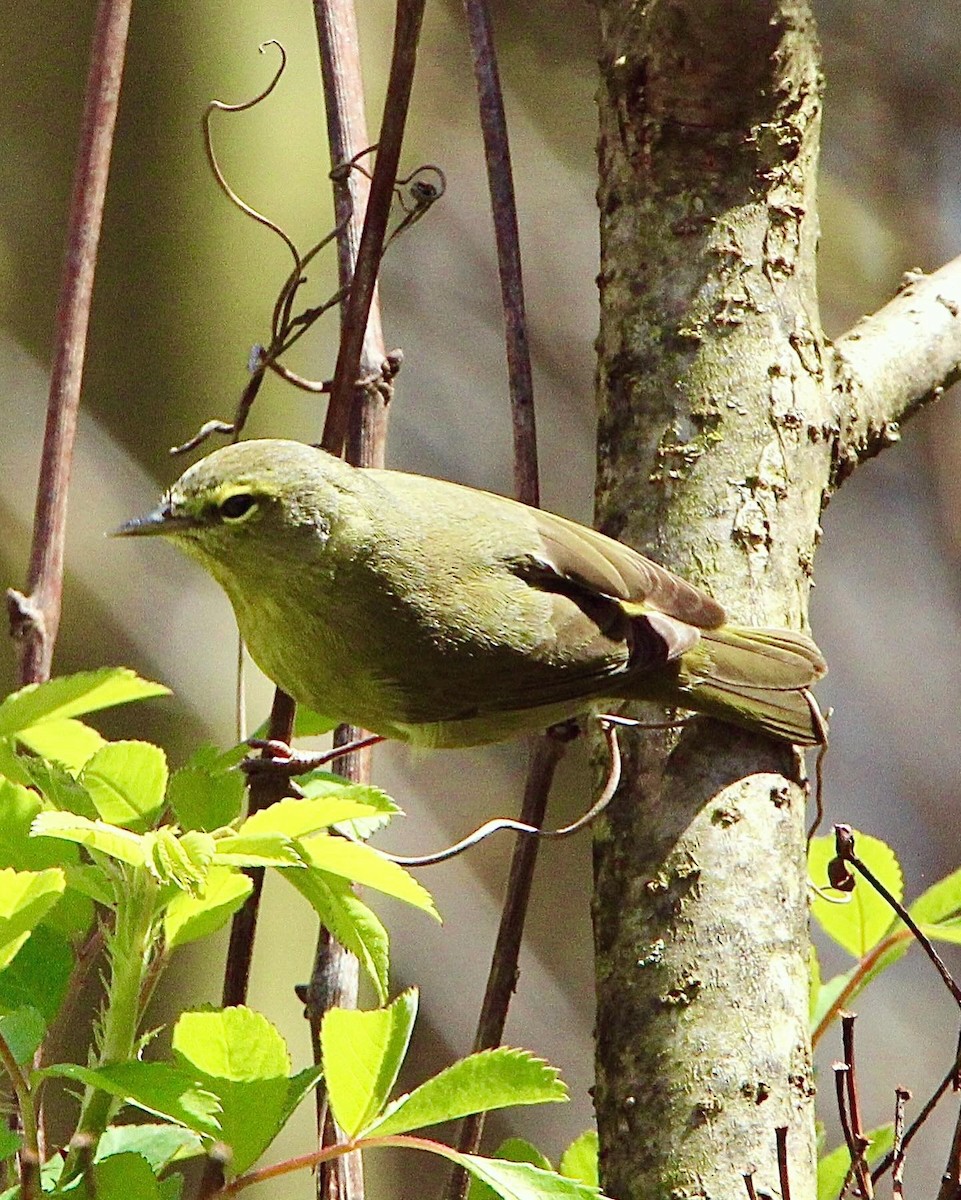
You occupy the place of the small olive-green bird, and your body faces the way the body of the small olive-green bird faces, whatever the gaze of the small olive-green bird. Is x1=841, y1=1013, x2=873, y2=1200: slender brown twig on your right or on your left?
on your left

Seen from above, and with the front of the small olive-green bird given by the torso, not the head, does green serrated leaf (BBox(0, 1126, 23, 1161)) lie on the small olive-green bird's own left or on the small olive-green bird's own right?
on the small olive-green bird's own left

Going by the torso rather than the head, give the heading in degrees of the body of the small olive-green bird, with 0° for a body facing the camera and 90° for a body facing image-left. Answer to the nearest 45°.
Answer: approximately 90°

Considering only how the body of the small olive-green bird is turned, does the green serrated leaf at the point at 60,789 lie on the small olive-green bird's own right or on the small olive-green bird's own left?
on the small olive-green bird's own left

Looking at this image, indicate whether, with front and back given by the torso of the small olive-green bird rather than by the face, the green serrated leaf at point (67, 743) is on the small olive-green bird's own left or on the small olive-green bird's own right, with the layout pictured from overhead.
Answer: on the small olive-green bird's own left
